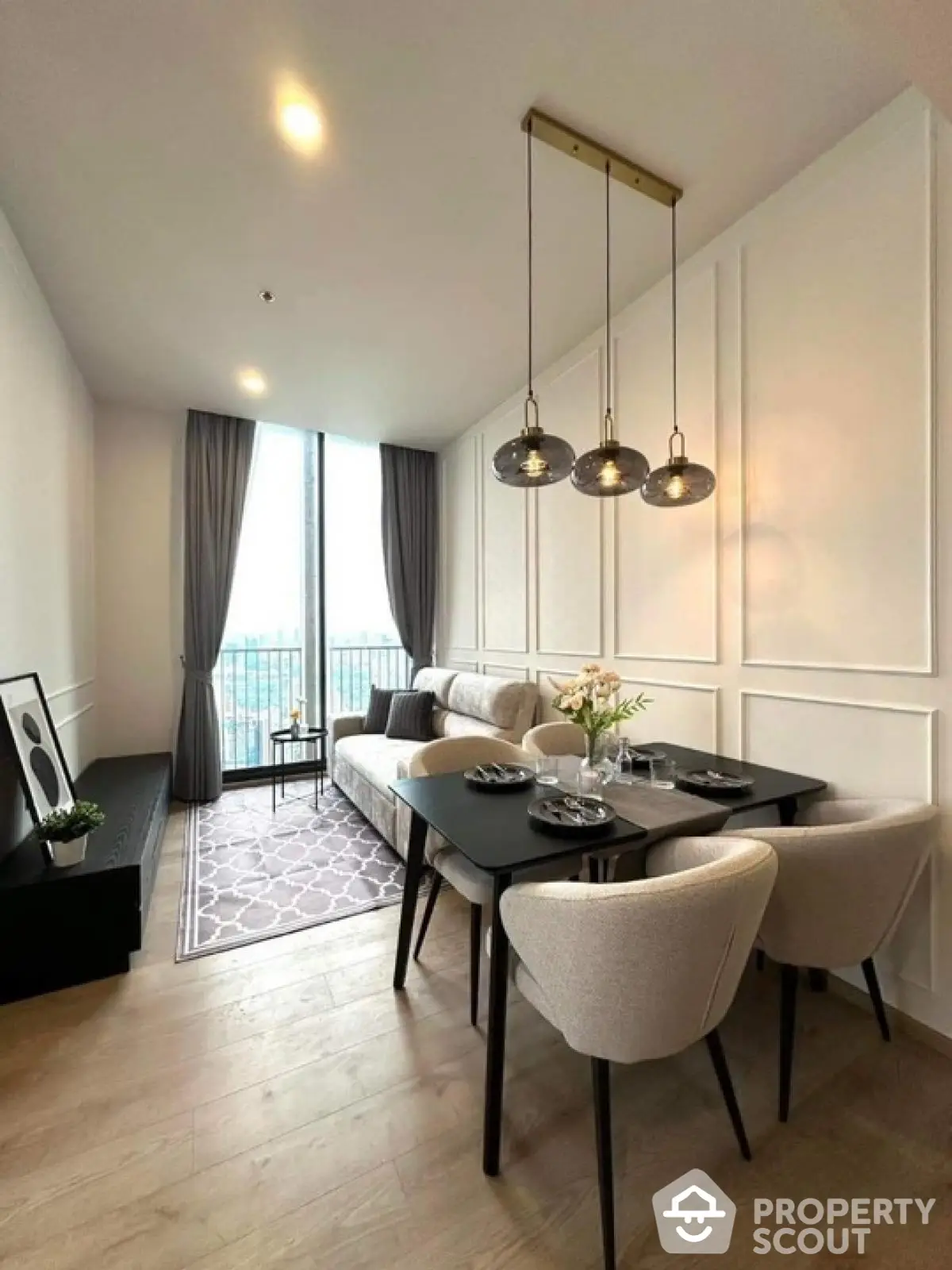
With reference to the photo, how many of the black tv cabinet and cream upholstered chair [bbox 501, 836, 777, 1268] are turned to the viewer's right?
1

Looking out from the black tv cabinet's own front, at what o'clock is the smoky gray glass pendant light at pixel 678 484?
The smoky gray glass pendant light is roughly at 1 o'clock from the black tv cabinet.

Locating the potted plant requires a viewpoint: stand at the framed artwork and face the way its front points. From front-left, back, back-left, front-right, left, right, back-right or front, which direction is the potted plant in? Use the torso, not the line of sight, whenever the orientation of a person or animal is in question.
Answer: front-right

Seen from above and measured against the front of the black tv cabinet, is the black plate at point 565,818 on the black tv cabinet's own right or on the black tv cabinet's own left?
on the black tv cabinet's own right

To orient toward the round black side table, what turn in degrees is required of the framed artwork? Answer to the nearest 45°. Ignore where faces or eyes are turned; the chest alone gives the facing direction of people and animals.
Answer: approximately 90° to its left

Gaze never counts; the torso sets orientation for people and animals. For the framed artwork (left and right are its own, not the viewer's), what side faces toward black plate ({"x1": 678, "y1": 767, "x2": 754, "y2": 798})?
front

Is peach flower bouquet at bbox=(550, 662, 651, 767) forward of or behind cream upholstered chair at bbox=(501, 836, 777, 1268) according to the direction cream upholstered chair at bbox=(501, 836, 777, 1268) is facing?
forward

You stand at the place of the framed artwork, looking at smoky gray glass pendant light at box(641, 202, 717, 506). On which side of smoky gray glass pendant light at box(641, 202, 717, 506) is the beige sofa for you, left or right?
left

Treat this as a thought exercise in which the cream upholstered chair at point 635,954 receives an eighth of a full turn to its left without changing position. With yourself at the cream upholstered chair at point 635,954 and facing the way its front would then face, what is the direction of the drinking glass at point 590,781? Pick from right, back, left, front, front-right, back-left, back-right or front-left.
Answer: right

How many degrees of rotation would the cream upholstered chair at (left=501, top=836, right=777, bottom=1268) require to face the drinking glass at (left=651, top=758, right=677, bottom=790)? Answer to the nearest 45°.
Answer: approximately 45° to its right

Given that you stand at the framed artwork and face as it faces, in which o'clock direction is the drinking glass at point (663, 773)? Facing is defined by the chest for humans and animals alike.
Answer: The drinking glass is roughly at 12 o'clock from the framed artwork.

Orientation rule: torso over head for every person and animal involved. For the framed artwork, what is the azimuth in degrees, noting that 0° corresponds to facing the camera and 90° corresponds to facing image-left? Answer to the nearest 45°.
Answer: approximately 315°

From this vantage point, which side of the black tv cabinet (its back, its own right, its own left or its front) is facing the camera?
right

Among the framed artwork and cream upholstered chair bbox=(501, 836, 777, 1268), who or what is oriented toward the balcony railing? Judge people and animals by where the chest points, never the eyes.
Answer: the cream upholstered chair

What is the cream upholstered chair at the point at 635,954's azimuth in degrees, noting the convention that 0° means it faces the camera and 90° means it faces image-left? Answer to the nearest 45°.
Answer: approximately 135°

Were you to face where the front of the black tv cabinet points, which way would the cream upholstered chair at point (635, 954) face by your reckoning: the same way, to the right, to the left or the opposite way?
to the left

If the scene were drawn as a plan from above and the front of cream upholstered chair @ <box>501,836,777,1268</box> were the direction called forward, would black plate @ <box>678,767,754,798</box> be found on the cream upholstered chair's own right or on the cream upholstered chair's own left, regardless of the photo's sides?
on the cream upholstered chair's own right
